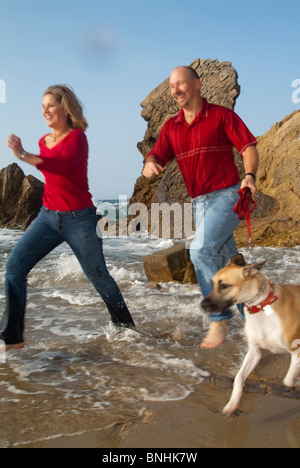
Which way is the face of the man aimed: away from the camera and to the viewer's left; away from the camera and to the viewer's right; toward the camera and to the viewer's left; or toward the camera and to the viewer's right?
toward the camera and to the viewer's left

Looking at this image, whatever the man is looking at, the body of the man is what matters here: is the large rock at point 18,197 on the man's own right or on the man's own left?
on the man's own right

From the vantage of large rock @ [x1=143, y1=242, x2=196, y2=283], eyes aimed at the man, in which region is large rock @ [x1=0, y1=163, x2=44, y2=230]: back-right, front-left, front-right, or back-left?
back-right

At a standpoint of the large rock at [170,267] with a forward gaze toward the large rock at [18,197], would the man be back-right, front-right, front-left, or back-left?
back-left

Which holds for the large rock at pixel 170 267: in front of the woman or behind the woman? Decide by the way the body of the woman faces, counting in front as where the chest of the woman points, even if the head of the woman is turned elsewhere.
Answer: behind

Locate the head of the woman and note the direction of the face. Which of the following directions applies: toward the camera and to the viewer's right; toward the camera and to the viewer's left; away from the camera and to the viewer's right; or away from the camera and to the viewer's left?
toward the camera and to the viewer's left

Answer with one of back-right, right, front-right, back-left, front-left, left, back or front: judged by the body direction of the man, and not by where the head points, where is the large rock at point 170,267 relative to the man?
back-right

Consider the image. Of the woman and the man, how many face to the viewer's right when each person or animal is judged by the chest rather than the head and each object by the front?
0
